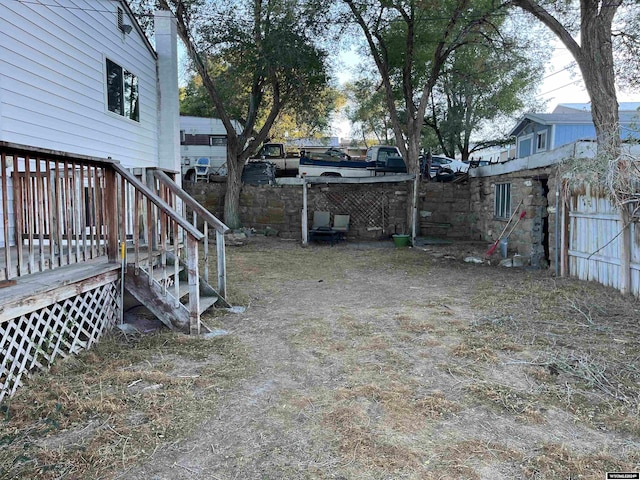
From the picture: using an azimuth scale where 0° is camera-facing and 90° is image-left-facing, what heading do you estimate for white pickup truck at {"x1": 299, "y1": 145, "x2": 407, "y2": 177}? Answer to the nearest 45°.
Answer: approximately 270°

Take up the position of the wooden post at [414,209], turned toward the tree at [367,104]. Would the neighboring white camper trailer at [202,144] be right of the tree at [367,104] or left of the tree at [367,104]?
left

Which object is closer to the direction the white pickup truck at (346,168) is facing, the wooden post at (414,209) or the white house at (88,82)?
the wooden post

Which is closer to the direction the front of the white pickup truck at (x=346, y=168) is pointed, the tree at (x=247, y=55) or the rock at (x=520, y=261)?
the rock

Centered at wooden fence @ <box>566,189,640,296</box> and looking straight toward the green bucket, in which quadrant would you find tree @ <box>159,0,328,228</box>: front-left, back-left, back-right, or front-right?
front-left

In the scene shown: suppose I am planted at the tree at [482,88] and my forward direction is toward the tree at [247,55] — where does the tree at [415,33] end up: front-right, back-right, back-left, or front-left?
front-left

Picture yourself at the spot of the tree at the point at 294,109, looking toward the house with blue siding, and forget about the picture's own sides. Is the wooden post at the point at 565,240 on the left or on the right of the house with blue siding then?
right
